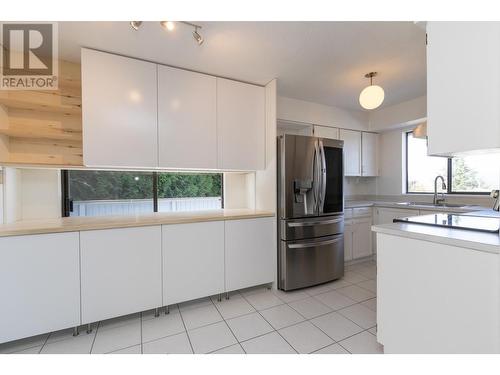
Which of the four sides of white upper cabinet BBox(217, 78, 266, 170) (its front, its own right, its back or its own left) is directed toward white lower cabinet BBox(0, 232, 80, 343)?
right

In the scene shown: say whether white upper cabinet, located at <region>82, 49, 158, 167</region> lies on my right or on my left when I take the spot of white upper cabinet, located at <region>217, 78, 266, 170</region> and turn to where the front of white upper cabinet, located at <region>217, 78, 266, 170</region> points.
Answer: on my right

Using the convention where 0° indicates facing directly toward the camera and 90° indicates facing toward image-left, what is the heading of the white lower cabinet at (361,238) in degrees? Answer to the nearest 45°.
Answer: approximately 315°

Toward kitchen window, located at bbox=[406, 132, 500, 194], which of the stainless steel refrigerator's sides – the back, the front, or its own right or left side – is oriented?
left

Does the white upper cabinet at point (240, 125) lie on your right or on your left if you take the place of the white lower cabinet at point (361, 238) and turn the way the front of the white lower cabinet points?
on your right

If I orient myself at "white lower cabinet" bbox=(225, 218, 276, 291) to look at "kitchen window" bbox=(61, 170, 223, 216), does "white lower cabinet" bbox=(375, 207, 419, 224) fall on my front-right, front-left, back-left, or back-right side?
back-right

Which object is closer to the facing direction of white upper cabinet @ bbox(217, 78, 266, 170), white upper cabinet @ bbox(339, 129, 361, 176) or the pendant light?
the pendant light

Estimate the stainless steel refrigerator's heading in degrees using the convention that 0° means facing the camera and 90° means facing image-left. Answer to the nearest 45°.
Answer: approximately 315°

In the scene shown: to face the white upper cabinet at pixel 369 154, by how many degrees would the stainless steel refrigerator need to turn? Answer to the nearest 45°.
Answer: approximately 90° to its left

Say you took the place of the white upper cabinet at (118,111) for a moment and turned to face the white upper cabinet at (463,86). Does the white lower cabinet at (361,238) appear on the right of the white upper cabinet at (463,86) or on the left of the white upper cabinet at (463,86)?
left
